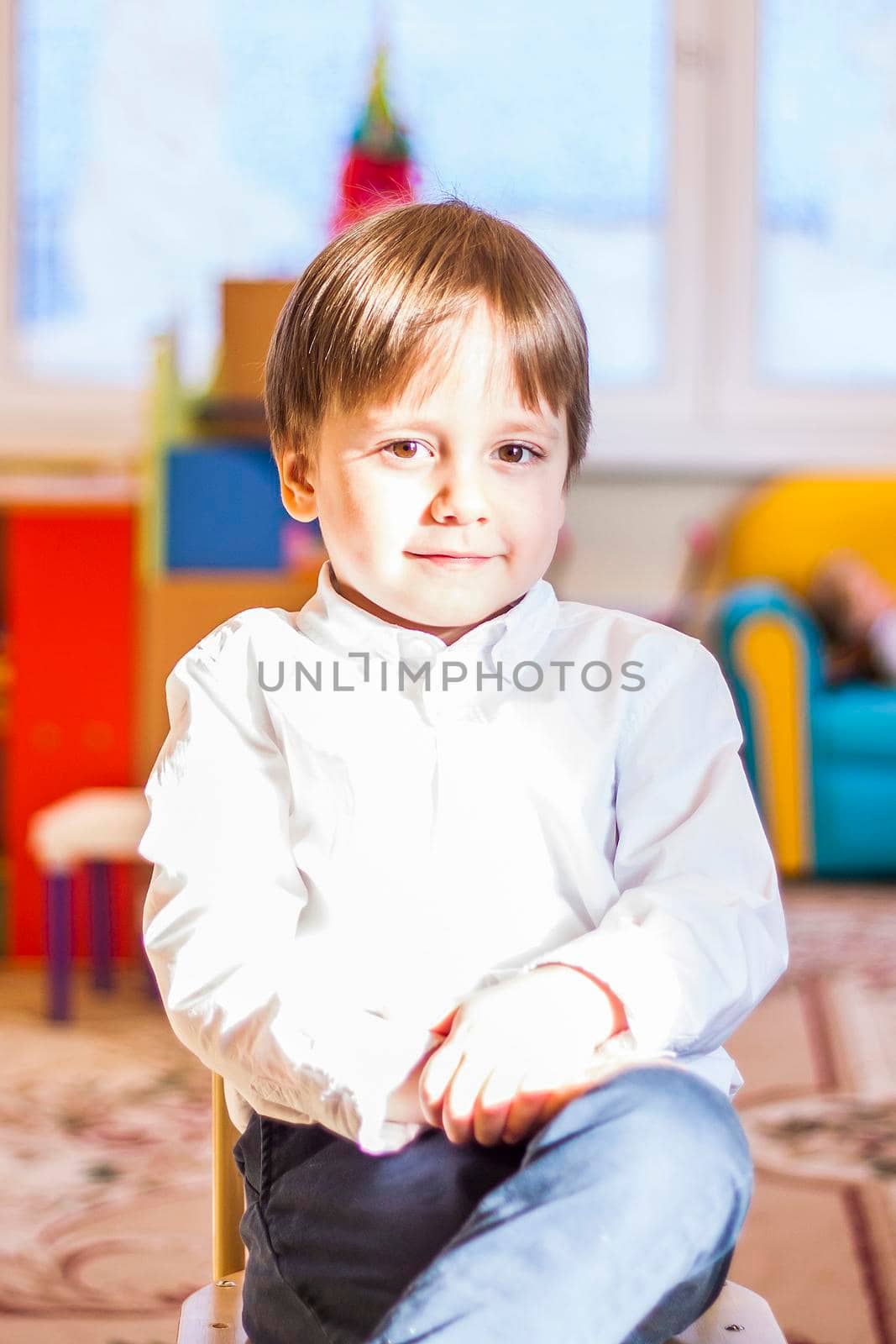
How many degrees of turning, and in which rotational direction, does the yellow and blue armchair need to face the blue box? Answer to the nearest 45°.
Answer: approximately 45° to its right

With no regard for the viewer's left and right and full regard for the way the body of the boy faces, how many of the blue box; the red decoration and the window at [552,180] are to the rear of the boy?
3

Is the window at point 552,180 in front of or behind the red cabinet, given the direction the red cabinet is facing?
behind

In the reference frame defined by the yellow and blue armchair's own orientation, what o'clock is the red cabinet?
The red cabinet is roughly at 2 o'clock from the yellow and blue armchair.

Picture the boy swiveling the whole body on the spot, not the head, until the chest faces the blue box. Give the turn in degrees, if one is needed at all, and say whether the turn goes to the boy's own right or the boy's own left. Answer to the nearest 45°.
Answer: approximately 180°

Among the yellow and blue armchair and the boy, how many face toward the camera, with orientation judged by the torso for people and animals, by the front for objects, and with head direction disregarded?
2

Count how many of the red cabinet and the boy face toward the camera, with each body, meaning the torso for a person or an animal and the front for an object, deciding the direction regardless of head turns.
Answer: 2

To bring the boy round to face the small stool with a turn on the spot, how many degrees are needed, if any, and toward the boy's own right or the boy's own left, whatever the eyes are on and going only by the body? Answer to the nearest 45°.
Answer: approximately 180°
